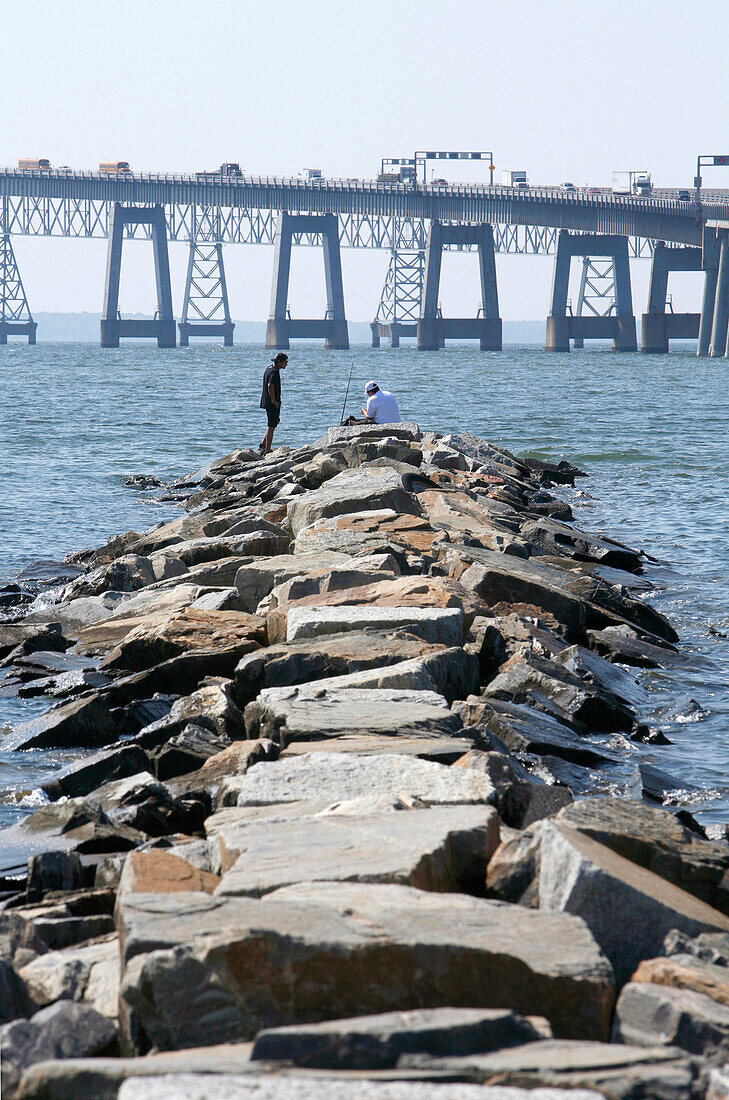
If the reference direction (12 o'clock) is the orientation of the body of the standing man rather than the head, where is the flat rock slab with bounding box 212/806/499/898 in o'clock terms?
The flat rock slab is roughly at 3 o'clock from the standing man.

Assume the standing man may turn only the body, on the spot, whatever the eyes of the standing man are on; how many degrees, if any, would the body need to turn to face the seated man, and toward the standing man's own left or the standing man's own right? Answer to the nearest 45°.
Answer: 0° — they already face them

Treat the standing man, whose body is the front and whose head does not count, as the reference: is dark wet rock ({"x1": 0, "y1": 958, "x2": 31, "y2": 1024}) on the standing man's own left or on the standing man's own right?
on the standing man's own right

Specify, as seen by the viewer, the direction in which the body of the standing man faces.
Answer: to the viewer's right

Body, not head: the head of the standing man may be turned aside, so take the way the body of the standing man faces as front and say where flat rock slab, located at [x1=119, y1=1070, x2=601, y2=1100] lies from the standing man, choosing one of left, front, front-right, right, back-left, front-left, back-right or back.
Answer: right

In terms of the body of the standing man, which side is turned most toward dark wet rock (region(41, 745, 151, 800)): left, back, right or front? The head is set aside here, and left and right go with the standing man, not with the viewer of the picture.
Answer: right

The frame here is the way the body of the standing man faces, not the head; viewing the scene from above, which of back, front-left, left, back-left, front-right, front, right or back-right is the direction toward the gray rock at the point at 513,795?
right

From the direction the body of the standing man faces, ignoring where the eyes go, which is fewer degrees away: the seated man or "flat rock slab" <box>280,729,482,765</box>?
the seated man

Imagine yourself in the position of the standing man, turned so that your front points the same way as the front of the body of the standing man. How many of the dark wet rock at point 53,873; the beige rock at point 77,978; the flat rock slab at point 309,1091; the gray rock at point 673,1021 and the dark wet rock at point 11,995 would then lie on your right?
5

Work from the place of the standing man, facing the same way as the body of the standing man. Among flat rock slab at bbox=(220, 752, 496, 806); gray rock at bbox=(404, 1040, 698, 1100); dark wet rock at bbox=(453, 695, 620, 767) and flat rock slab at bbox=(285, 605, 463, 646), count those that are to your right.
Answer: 4

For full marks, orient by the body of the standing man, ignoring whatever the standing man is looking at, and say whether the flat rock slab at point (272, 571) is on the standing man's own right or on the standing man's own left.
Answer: on the standing man's own right

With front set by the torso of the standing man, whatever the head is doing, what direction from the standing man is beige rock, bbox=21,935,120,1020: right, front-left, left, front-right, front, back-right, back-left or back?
right

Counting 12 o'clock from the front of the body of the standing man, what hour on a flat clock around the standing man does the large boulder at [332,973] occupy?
The large boulder is roughly at 3 o'clock from the standing man.

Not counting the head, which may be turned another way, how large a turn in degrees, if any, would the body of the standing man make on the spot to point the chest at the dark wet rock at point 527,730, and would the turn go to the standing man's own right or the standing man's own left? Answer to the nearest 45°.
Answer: approximately 90° to the standing man's own right

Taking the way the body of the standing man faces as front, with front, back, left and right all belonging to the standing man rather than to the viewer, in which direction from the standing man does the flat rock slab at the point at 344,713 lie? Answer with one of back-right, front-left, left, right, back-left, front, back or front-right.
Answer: right
